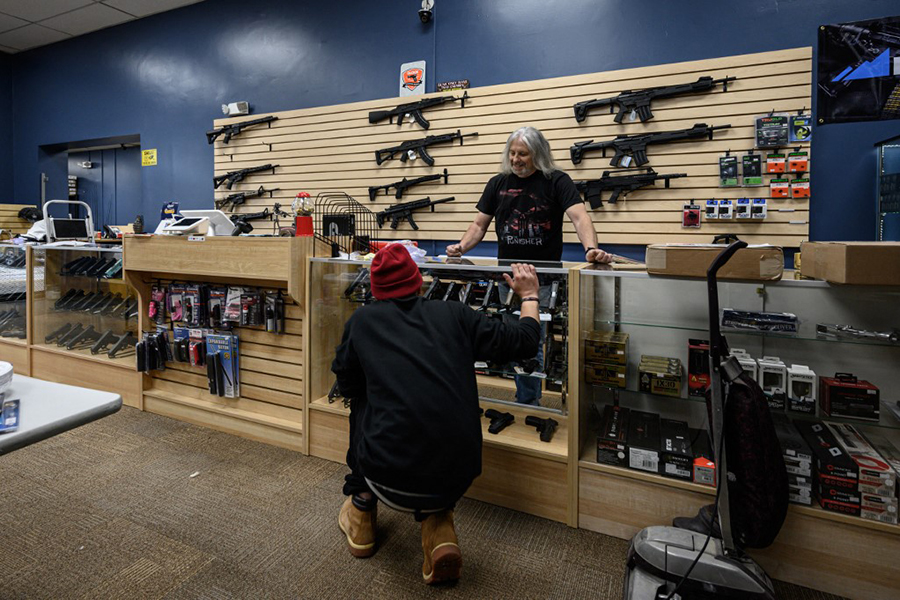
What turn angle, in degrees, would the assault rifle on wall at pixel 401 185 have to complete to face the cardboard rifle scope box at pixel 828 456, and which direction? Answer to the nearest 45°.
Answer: approximately 45° to its right

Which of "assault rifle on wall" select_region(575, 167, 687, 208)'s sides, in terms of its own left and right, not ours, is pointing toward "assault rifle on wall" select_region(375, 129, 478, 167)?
back

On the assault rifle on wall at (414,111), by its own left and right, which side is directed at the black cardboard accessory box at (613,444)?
right

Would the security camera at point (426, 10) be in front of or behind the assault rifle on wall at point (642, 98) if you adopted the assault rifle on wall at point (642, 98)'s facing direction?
behind

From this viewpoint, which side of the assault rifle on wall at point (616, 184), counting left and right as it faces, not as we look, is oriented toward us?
right

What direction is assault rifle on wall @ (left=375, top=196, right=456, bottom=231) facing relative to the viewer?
to the viewer's right

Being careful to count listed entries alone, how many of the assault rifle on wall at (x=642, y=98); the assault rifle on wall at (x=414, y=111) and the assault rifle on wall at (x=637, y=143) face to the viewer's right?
3

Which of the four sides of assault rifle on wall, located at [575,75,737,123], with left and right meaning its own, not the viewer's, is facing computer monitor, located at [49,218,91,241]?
back

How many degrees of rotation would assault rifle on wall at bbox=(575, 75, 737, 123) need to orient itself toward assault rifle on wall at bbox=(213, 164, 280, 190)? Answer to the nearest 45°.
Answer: approximately 180°

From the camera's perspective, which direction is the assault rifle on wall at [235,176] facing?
to the viewer's right

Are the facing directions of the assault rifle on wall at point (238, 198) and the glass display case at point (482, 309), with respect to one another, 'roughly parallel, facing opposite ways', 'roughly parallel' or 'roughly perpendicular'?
roughly perpendicular
